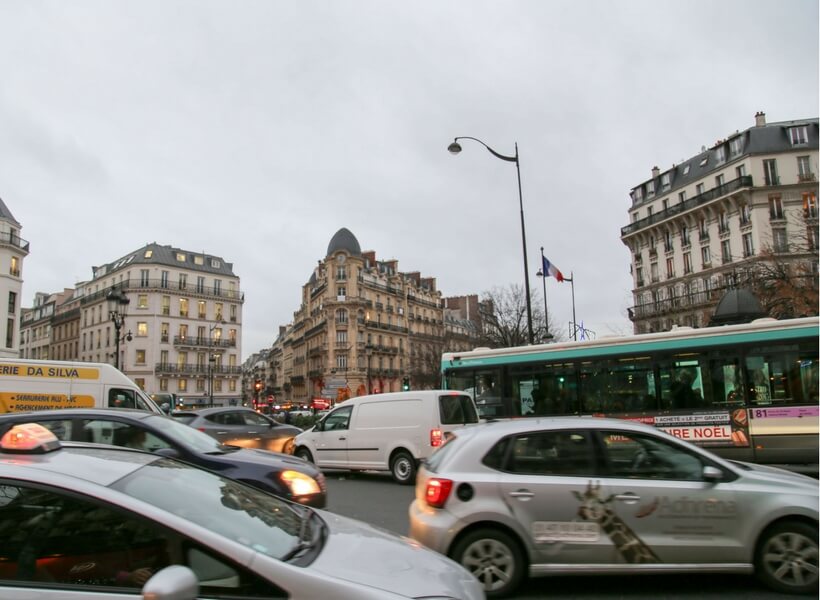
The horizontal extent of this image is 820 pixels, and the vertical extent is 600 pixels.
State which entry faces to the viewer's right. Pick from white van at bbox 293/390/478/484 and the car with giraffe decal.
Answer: the car with giraffe decal

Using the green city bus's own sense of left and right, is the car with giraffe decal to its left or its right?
on its left

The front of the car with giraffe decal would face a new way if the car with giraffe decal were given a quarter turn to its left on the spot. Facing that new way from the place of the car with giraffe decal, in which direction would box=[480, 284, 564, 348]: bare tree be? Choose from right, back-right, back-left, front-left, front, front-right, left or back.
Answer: front

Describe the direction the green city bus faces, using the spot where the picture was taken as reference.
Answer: facing away from the viewer and to the left of the viewer

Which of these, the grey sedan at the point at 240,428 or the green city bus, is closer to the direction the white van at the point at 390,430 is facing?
the grey sedan

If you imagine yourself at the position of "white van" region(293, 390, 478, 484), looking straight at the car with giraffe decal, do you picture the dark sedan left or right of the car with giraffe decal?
right

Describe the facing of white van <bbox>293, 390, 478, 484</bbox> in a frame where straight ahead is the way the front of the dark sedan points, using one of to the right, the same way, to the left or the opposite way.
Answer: the opposite way

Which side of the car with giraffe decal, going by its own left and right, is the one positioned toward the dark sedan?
back

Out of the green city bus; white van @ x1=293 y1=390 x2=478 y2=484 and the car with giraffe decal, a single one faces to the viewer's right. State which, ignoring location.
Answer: the car with giraffe decal

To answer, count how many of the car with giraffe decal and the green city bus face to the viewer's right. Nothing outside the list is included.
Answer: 1

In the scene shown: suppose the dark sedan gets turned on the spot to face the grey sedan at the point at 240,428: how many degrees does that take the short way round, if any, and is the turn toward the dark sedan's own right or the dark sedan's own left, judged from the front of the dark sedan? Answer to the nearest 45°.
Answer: approximately 135° to the dark sedan's own left

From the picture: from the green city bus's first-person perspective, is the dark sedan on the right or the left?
on its left

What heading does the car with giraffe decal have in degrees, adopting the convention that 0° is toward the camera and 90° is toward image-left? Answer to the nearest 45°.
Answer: approximately 270°

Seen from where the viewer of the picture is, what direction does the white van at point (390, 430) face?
facing away from the viewer and to the left of the viewer
